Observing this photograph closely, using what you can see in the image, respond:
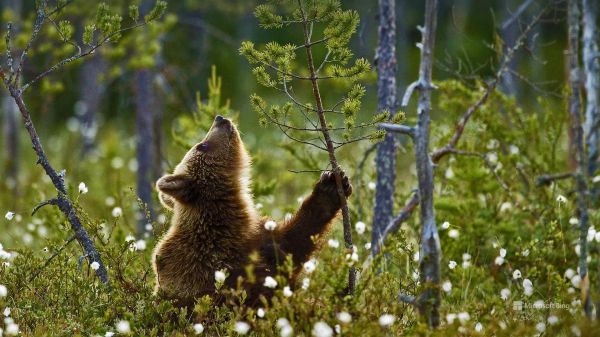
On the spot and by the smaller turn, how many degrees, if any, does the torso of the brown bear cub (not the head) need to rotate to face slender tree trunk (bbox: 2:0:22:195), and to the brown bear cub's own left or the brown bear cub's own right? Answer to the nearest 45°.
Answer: approximately 135° to the brown bear cub's own left

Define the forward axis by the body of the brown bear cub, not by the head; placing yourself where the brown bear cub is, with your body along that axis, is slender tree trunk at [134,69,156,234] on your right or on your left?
on your left

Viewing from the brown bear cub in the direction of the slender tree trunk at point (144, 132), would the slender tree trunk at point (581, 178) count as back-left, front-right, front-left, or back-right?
back-right

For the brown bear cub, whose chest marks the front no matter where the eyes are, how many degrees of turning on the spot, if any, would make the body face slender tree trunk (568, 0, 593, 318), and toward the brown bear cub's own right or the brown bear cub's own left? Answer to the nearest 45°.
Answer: approximately 45° to the brown bear cub's own right

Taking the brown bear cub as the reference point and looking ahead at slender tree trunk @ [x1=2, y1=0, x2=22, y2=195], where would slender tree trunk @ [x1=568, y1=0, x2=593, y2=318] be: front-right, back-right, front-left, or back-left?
back-right

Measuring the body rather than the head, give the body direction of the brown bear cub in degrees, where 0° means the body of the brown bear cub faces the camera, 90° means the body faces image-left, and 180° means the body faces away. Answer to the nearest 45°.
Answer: approximately 270°

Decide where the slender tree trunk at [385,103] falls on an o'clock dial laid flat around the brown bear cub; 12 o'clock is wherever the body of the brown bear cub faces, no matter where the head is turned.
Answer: The slender tree trunk is roughly at 11 o'clock from the brown bear cub.

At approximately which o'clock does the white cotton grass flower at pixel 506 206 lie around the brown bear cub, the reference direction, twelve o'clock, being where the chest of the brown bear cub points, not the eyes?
The white cotton grass flower is roughly at 11 o'clock from the brown bear cub.

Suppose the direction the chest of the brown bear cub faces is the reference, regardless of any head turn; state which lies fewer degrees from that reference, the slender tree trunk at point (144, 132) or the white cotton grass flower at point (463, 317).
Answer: the white cotton grass flower
